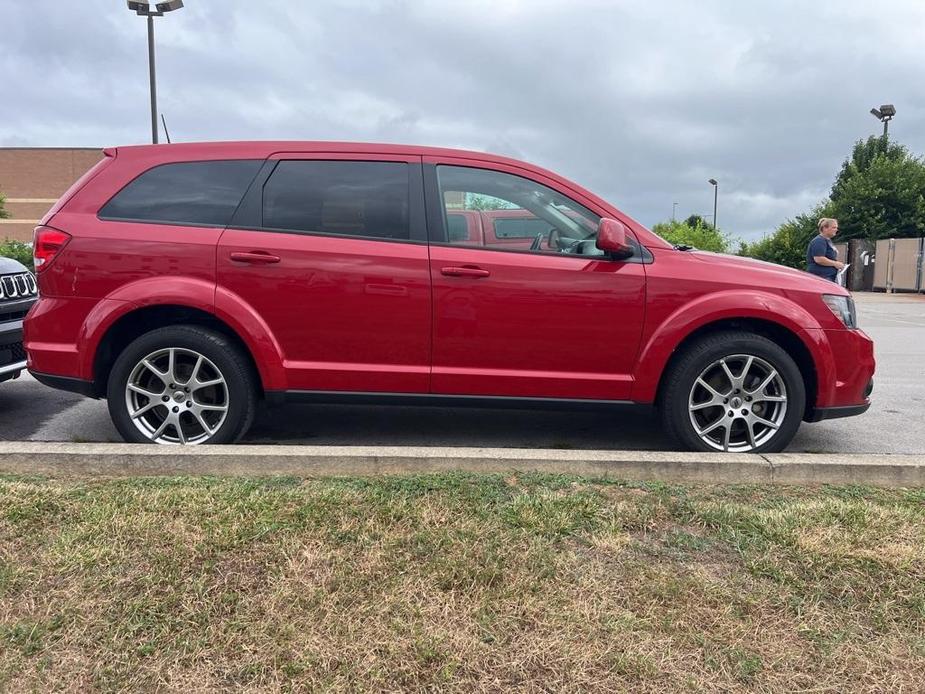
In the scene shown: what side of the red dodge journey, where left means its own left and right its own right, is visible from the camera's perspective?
right

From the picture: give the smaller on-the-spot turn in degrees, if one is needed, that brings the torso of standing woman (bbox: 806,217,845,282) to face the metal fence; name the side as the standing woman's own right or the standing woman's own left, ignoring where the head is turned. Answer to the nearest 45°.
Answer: approximately 90° to the standing woman's own left

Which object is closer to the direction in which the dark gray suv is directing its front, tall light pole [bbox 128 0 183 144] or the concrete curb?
the concrete curb

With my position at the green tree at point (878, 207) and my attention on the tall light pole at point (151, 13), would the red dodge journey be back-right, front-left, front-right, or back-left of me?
front-left

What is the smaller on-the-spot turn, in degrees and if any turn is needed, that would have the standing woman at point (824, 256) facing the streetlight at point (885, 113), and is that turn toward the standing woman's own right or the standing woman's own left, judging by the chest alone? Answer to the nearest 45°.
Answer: approximately 90° to the standing woman's own left

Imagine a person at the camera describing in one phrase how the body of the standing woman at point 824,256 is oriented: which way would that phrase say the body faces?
to the viewer's right

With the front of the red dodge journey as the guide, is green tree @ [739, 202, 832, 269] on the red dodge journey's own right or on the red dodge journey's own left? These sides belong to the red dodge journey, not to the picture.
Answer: on the red dodge journey's own left
